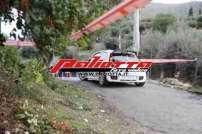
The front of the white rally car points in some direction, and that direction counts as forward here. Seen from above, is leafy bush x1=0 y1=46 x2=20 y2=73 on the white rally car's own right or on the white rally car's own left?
on the white rally car's own right

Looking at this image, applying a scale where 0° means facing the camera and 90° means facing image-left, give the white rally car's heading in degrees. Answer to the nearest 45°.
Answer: approximately 315°
